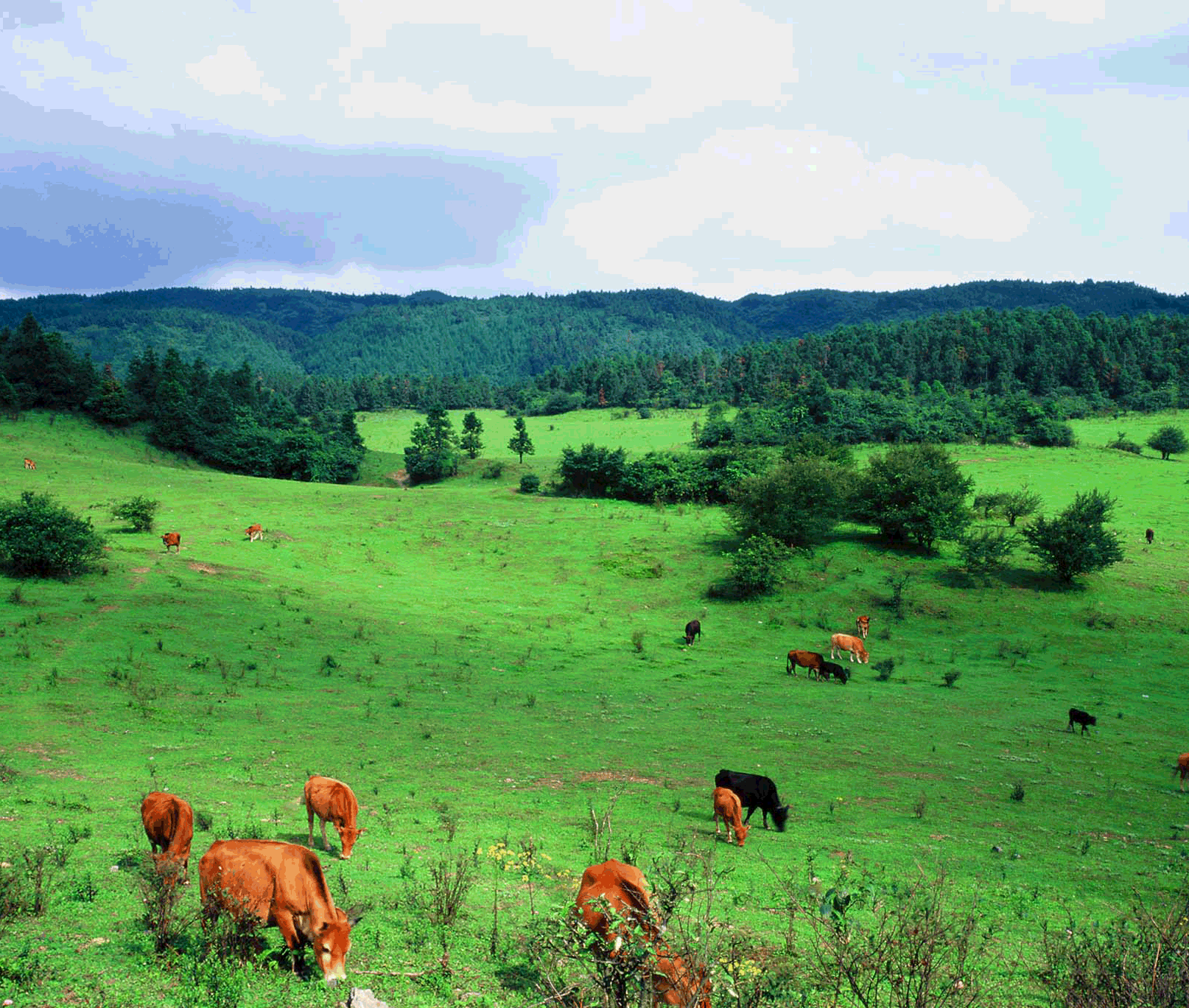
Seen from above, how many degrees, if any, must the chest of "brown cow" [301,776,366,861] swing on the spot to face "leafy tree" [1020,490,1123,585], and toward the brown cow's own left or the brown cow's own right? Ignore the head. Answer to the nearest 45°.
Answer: approximately 90° to the brown cow's own left

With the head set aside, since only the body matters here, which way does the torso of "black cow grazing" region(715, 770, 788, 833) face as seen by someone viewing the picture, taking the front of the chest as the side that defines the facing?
to the viewer's right

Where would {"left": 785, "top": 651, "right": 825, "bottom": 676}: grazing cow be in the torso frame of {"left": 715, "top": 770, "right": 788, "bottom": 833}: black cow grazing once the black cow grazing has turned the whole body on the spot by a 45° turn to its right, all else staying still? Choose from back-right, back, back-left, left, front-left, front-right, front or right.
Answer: back-left

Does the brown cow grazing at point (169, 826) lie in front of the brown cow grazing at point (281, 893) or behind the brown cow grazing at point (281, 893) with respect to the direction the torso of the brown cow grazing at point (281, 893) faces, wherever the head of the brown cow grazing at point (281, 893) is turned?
behind

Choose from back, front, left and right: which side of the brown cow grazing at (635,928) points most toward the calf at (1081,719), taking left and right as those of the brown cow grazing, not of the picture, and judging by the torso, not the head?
left

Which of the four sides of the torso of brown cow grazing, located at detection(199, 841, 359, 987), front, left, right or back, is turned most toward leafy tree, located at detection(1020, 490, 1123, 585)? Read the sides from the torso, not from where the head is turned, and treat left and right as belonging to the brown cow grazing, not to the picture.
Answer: left

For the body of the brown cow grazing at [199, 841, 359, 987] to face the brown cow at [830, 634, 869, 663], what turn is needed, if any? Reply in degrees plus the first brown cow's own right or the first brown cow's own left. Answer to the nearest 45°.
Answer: approximately 90° to the first brown cow's own left

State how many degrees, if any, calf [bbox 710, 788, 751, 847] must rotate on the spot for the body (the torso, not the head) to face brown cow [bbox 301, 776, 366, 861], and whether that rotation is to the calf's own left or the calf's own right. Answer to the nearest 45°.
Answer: approximately 90° to the calf's own right
